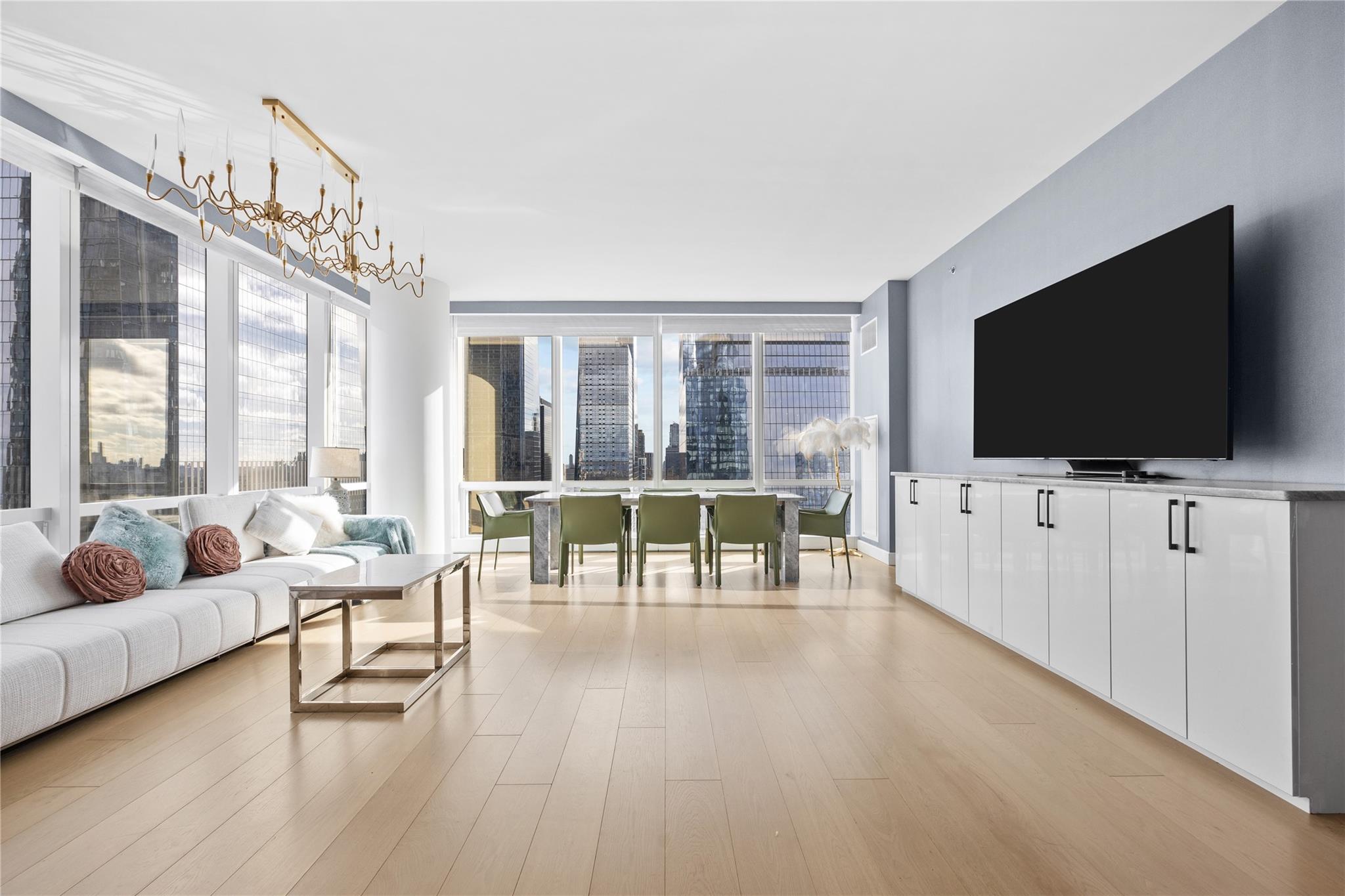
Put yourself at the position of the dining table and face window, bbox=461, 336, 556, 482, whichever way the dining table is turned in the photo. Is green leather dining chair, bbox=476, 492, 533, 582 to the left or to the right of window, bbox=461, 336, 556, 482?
left

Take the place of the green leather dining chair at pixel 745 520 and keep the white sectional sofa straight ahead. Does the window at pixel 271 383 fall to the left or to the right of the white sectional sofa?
right

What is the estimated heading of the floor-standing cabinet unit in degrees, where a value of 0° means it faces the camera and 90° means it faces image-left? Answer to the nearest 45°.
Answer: approximately 45°

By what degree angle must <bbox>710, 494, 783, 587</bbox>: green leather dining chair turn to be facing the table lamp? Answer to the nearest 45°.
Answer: approximately 90° to its left

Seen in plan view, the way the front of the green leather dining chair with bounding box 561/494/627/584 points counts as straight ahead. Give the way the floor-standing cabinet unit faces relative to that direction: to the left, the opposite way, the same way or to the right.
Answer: to the left

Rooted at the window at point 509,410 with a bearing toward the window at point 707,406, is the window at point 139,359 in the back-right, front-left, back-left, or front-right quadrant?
back-right

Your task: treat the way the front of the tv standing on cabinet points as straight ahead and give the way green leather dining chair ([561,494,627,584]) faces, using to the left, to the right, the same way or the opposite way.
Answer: to the right

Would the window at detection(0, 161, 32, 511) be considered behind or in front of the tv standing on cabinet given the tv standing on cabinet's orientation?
in front

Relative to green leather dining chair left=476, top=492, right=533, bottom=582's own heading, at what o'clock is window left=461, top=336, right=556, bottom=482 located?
The window is roughly at 9 o'clock from the green leather dining chair.

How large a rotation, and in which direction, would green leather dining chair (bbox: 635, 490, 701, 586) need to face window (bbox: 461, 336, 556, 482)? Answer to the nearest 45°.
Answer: approximately 45° to its left

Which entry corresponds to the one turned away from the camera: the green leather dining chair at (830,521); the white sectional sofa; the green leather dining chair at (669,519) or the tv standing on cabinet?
the green leather dining chair at (669,519)

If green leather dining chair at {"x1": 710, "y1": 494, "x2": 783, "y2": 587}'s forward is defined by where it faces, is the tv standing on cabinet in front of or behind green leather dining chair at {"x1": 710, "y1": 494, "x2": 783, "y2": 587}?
behind

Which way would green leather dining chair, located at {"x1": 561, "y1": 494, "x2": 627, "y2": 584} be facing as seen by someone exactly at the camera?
facing away from the viewer

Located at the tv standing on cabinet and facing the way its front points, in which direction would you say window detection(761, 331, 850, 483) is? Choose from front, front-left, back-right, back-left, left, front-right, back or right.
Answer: right

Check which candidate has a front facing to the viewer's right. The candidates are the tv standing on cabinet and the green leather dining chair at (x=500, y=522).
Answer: the green leather dining chair

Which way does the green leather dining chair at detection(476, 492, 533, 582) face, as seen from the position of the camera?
facing to the right of the viewer

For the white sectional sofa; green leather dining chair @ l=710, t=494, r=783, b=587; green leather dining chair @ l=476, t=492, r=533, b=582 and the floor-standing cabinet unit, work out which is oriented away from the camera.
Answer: green leather dining chair @ l=710, t=494, r=783, b=587
